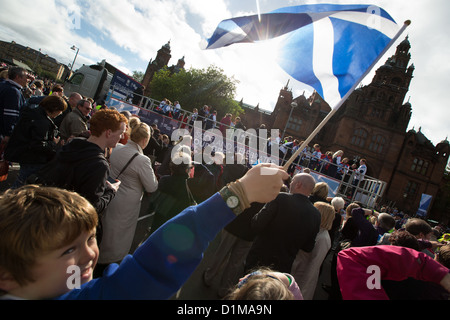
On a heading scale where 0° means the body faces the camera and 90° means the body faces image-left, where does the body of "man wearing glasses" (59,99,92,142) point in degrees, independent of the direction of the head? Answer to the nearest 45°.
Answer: approximately 270°

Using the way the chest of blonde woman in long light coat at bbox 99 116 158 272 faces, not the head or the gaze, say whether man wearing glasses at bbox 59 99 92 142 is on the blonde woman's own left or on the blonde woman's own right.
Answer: on the blonde woman's own left

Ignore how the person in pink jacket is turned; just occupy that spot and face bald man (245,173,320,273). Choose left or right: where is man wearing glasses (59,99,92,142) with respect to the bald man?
left

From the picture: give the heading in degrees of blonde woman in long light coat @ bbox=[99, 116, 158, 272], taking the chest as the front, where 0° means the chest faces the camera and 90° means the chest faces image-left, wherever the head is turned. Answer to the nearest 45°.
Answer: approximately 225°

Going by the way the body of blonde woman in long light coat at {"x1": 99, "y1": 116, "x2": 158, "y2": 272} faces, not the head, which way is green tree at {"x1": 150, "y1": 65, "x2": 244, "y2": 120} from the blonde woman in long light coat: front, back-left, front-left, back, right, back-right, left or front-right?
front-left

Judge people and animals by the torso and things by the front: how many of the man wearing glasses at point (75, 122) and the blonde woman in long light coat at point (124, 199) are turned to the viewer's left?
0

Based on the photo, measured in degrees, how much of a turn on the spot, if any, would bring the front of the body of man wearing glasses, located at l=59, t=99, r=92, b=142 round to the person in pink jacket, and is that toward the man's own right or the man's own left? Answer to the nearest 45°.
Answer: approximately 45° to the man's own right

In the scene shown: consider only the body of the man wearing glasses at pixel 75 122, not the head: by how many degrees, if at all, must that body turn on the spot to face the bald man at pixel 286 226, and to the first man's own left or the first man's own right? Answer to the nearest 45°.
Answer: approximately 45° to the first man's own right

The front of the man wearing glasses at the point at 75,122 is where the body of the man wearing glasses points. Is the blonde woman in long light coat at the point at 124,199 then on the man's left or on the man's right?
on the man's right

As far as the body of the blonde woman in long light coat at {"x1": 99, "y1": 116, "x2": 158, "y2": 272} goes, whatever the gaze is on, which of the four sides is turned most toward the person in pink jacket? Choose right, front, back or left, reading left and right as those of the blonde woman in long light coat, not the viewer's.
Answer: right

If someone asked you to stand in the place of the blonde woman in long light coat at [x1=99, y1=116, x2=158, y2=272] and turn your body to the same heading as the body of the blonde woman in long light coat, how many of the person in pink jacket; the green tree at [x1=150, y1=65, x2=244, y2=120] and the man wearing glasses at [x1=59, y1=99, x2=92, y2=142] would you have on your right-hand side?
1

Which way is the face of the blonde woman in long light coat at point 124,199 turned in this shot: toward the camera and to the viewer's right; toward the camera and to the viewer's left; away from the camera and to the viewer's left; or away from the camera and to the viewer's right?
away from the camera and to the viewer's right
